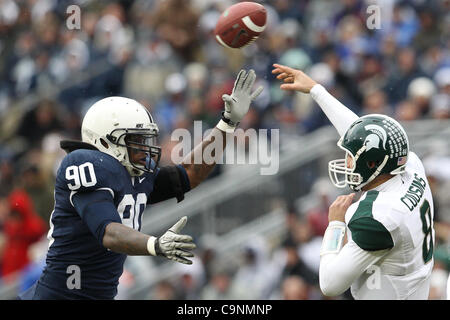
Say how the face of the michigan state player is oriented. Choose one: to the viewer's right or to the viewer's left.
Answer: to the viewer's left

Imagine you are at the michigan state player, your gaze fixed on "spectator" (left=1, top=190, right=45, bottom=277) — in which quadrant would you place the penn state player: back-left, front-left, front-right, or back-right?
front-left

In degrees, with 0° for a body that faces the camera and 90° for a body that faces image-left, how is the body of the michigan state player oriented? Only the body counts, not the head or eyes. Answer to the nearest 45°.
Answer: approximately 90°

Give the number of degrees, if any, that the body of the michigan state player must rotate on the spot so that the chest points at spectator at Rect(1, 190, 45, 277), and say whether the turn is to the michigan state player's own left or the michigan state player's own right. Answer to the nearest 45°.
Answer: approximately 45° to the michigan state player's own right

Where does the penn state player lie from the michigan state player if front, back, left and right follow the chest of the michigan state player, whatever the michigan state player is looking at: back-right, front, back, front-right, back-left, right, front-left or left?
front
